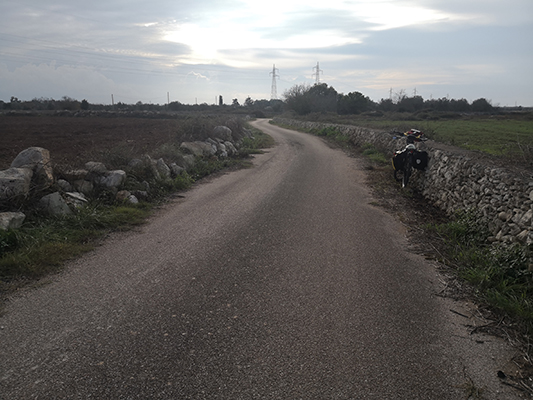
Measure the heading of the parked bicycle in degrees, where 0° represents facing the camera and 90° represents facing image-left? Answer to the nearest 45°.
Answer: approximately 180°

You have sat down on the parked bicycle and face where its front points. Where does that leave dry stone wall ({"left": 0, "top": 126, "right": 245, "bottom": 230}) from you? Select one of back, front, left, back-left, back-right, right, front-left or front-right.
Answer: back-left
